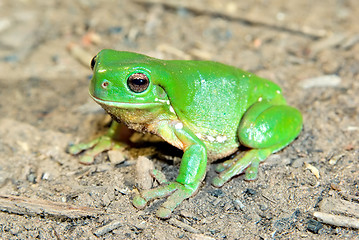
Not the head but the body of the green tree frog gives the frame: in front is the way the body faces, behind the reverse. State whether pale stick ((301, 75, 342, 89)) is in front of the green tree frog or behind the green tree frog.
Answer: behind

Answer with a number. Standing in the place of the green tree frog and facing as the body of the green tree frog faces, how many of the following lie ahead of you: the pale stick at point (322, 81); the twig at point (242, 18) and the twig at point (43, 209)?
1

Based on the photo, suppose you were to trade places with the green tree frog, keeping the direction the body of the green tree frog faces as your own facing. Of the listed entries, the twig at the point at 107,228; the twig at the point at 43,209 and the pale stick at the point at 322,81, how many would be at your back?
1

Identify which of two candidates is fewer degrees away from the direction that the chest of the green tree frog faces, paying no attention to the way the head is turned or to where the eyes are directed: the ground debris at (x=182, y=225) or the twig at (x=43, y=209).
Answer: the twig

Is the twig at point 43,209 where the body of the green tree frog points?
yes

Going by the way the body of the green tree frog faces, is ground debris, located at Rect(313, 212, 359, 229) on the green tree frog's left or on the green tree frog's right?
on the green tree frog's left

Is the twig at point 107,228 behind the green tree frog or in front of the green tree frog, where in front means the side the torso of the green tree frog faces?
in front

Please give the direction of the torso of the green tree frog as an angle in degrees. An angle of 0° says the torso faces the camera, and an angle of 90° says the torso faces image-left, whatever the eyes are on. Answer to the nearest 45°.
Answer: approximately 45°

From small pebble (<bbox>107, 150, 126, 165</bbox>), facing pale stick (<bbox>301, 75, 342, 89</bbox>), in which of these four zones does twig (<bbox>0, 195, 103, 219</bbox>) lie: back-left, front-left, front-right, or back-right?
back-right
